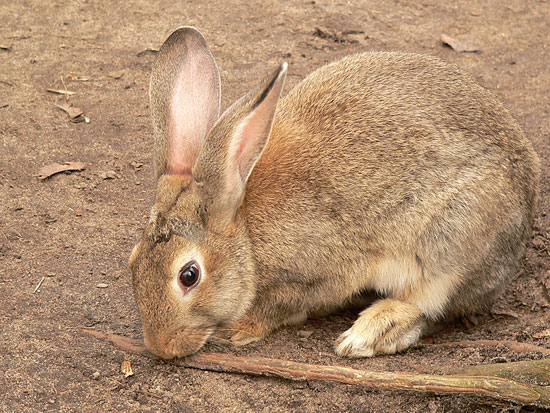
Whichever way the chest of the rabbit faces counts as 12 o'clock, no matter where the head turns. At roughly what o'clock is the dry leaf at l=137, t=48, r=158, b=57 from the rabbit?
The dry leaf is roughly at 2 o'clock from the rabbit.

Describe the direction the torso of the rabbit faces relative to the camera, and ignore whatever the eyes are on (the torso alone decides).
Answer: to the viewer's left

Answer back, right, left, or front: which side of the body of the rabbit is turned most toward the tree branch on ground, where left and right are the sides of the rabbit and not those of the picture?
left

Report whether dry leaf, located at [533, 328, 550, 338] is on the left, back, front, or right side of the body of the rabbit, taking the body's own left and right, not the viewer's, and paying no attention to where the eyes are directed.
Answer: back

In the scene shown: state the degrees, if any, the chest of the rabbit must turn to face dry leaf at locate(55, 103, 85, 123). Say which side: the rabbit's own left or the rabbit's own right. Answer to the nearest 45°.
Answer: approximately 45° to the rabbit's own right

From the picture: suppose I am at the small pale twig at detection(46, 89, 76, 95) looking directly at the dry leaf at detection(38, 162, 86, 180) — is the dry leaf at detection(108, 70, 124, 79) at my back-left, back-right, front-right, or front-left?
back-left

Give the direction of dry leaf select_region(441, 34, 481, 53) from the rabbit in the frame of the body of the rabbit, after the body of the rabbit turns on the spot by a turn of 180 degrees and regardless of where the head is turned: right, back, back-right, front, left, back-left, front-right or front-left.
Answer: left

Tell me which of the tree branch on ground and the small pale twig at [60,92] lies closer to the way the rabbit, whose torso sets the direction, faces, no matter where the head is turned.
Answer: the small pale twig
